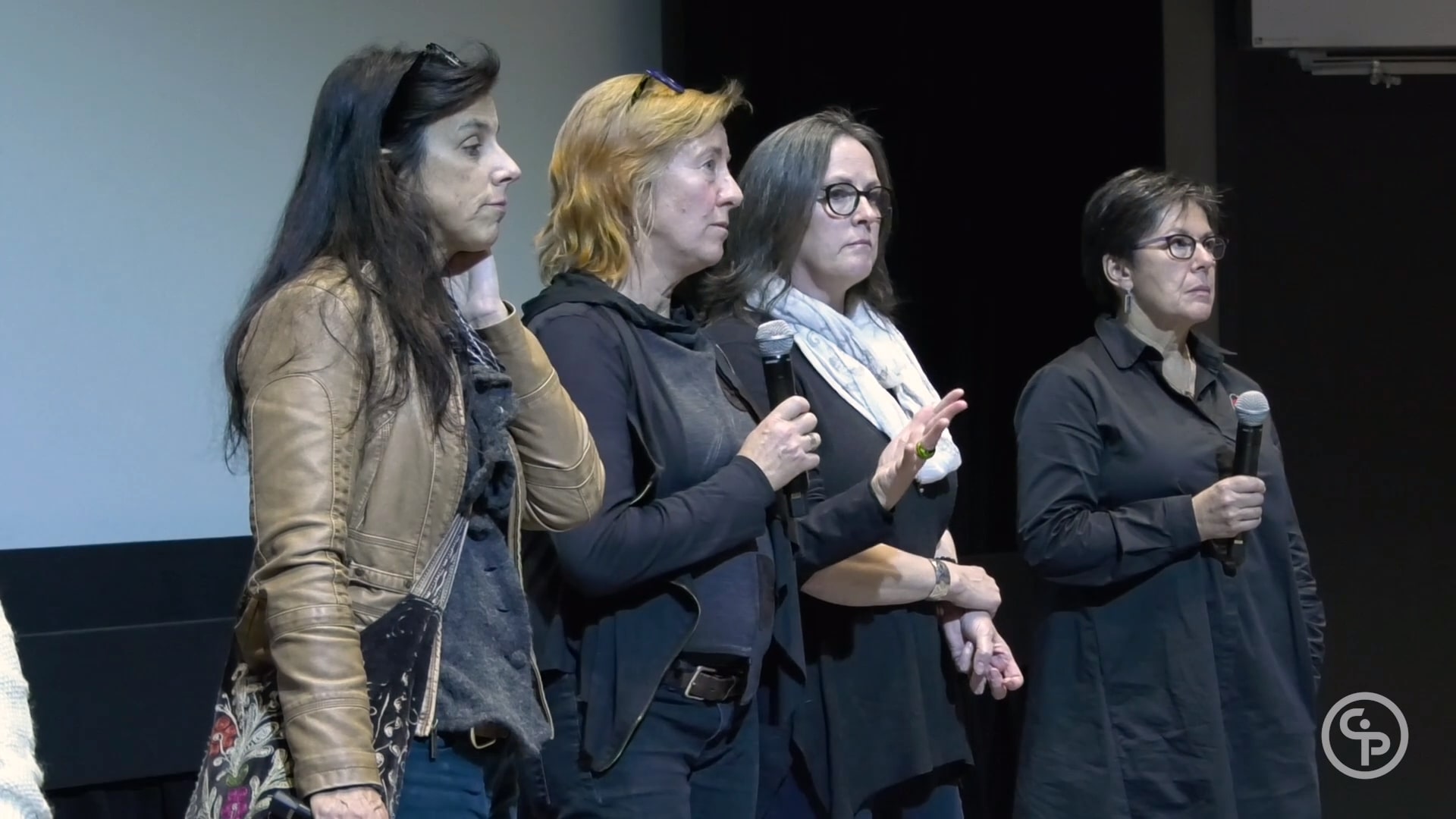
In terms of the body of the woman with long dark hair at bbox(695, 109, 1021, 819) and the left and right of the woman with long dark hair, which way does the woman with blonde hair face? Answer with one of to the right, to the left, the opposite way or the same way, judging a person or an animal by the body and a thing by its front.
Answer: the same way

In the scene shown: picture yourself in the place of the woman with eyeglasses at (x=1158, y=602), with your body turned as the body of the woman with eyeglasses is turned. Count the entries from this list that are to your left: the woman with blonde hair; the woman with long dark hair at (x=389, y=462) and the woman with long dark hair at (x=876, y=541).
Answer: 0

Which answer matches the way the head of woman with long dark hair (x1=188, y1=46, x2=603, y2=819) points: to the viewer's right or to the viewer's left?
to the viewer's right

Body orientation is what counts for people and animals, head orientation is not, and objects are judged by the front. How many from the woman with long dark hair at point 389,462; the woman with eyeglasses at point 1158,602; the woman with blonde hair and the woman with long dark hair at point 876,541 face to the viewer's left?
0

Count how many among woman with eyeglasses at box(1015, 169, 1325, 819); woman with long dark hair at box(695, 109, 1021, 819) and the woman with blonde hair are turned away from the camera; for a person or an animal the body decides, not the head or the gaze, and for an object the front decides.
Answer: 0

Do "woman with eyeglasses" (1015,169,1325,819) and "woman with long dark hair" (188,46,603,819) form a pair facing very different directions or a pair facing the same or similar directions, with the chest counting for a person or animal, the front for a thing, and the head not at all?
same or similar directions

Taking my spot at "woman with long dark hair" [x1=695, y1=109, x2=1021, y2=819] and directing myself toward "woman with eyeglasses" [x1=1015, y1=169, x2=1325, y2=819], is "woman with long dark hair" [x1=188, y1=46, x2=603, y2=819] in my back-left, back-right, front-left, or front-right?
back-right

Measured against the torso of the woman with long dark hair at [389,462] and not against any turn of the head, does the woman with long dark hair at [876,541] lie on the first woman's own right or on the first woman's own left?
on the first woman's own left

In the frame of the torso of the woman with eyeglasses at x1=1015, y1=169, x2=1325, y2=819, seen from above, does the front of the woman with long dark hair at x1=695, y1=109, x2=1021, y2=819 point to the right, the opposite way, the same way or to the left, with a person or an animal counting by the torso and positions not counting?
the same way

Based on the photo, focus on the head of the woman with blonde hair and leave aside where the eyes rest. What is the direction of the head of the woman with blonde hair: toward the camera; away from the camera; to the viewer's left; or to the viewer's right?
to the viewer's right

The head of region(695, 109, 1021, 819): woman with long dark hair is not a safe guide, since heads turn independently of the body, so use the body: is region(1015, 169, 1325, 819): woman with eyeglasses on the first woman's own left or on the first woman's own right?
on the first woman's own left

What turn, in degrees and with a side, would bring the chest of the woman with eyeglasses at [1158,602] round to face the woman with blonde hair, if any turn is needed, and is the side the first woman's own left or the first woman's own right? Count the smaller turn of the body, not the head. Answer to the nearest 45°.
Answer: approximately 90° to the first woman's own right

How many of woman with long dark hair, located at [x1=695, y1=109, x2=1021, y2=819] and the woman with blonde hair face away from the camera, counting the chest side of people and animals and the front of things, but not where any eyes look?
0

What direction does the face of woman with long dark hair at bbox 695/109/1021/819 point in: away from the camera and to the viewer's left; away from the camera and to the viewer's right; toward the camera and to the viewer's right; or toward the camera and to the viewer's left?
toward the camera and to the viewer's right

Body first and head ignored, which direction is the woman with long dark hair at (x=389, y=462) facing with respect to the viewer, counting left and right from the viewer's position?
facing the viewer and to the right of the viewer

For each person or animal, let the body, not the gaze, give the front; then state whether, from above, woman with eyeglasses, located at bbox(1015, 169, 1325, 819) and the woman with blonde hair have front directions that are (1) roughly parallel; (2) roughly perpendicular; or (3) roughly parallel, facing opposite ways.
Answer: roughly parallel
